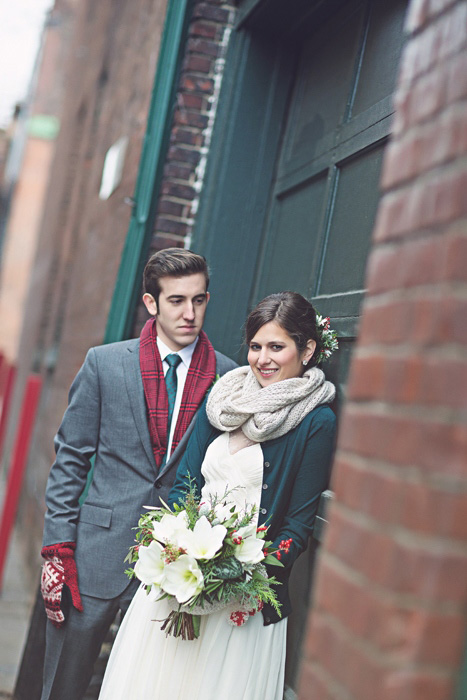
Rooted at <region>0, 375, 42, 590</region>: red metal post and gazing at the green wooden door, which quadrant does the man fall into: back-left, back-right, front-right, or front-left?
front-right

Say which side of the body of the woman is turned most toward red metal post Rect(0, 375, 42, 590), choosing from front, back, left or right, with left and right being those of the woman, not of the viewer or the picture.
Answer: right

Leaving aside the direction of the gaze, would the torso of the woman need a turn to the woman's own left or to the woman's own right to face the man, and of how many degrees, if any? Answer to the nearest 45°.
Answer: approximately 90° to the woman's own right

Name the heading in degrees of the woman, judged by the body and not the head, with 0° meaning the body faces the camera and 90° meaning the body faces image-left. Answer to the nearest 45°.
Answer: approximately 45°

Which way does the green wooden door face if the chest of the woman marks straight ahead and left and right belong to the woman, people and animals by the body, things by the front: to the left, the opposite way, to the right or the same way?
the same way

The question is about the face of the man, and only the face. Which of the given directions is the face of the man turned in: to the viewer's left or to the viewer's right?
to the viewer's right
